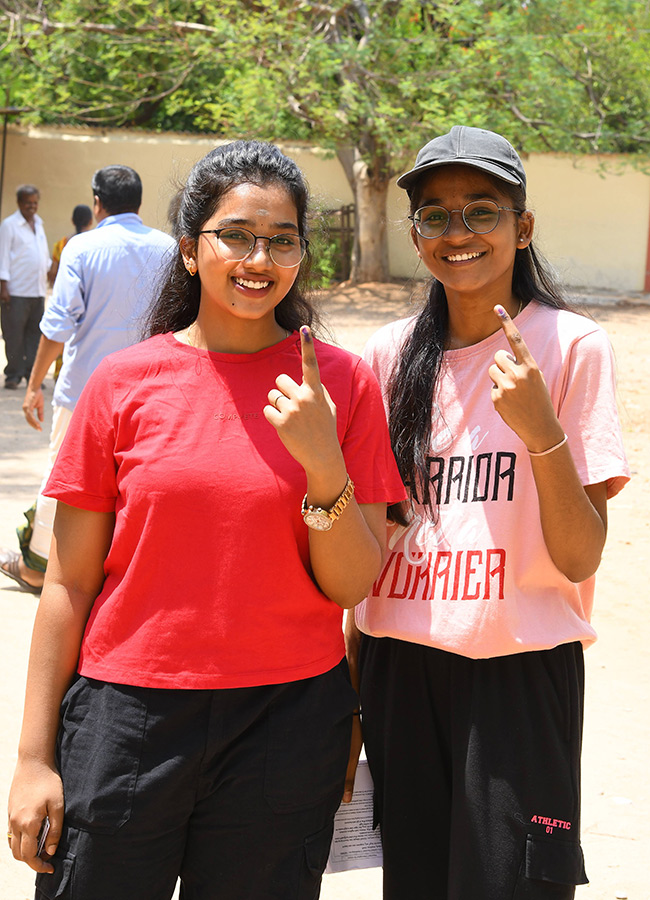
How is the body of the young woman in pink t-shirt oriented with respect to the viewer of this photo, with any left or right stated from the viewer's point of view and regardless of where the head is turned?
facing the viewer and to the left of the viewer

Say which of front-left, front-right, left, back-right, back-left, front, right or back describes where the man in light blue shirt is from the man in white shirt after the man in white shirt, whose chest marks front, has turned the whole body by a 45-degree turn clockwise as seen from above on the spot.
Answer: front

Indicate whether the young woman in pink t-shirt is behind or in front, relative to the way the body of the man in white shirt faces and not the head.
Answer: in front

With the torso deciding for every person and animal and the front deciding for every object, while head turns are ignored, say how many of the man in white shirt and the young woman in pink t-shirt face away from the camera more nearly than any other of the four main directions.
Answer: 0
